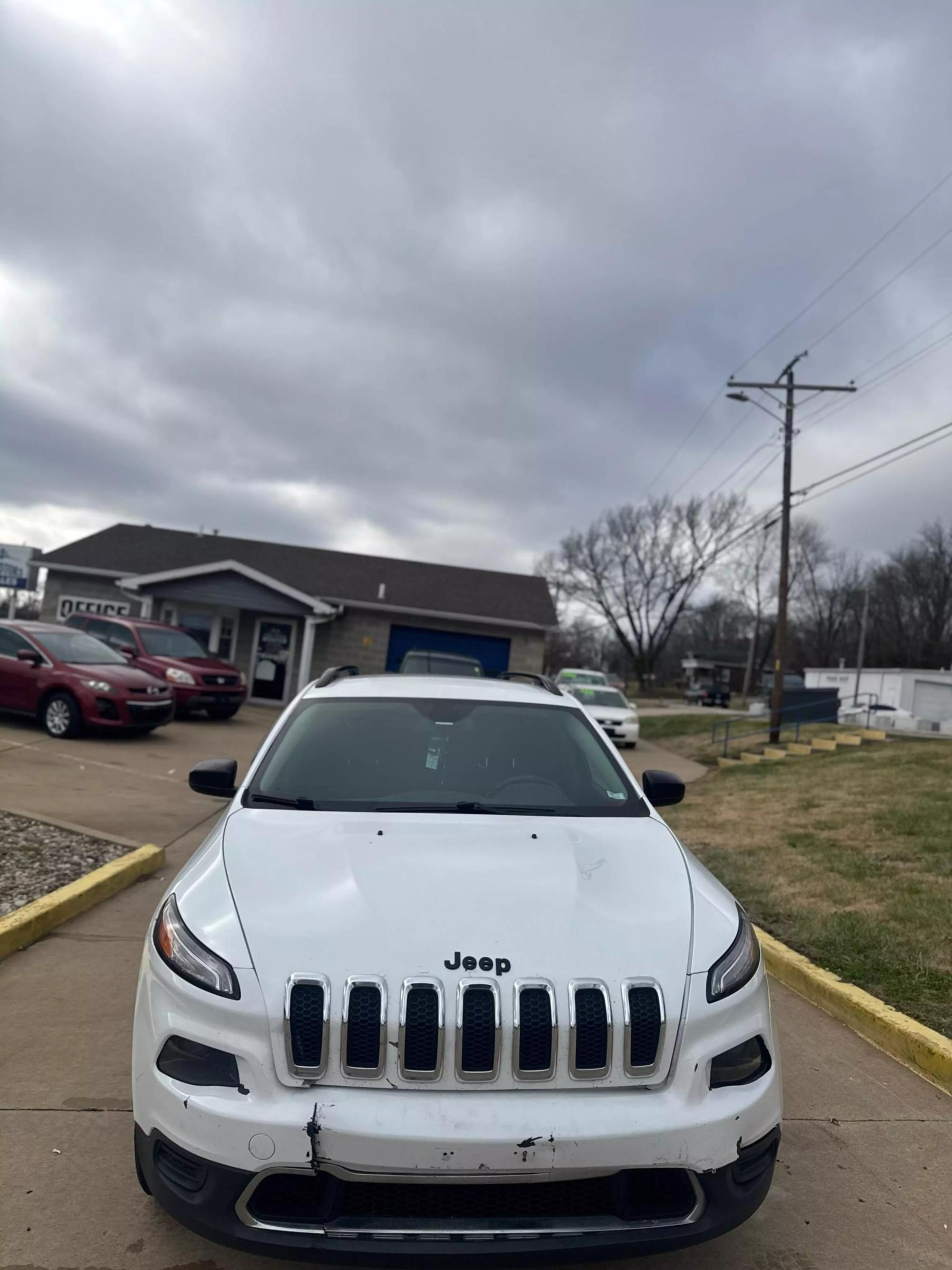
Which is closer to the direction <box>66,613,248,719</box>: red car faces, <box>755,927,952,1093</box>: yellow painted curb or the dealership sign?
the yellow painted curb

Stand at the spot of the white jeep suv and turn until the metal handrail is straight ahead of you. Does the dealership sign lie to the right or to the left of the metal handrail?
left

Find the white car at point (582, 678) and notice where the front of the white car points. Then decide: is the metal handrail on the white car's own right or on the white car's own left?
on the white car's own left

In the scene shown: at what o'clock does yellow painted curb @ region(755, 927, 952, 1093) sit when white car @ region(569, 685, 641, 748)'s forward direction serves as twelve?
The yellow painted curb is roughly at 12 o'clock from the white car.

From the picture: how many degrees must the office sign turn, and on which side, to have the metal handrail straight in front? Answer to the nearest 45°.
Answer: approximately 45° to its left

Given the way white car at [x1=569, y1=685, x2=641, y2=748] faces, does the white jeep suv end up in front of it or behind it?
in front

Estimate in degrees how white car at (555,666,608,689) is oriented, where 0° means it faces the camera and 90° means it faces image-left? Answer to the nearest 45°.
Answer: approximately 0°

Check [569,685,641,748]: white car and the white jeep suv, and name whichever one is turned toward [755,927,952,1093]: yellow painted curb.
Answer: the white car

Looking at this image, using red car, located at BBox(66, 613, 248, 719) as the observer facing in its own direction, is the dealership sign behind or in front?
behind

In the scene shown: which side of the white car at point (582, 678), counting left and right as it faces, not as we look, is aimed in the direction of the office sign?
right
